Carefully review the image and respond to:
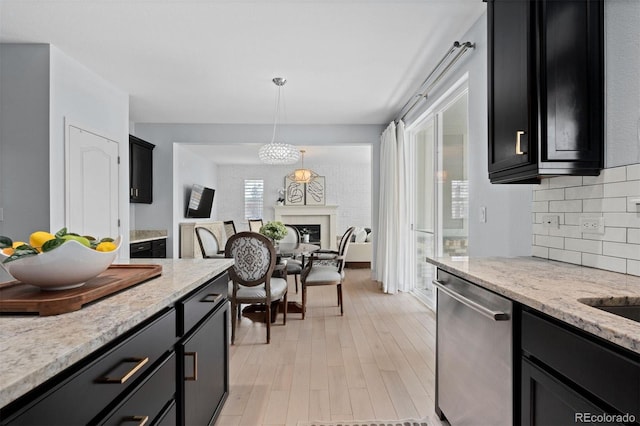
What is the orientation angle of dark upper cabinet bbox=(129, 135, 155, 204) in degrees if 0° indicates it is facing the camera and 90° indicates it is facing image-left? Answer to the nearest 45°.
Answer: approximately 315°

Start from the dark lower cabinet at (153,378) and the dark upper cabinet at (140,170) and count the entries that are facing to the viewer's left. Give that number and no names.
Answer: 0

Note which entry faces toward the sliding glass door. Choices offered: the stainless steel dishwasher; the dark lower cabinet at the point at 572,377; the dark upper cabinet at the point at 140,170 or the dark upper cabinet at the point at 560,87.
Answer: the dark upper cabinet at the point at 140,170

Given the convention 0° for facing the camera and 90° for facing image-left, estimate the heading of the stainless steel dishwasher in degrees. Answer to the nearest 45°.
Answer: approximately 45°

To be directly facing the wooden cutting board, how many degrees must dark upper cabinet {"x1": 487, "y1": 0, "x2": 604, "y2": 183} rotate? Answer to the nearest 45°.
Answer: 0° — it already faces it

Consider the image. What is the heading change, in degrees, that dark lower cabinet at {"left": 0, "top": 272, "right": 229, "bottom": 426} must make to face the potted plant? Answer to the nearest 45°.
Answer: approximately 90° to its left

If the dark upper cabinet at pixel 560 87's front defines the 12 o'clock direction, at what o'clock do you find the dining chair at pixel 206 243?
The dining chair is roughly at 2 o'clock from the dark upper cabinet.
